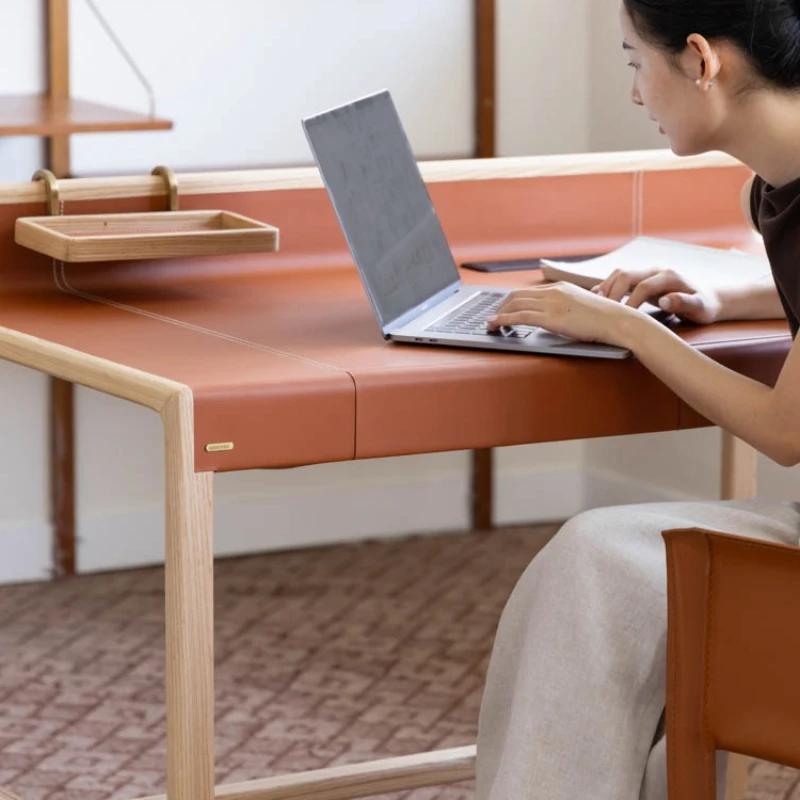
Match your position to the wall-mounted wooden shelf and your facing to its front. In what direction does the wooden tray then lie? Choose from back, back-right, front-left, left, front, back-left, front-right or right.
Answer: front-right

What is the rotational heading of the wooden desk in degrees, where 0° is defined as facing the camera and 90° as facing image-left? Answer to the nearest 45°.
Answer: approximately 315°

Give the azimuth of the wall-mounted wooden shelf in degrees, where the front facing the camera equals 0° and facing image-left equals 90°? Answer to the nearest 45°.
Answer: approximately 315°

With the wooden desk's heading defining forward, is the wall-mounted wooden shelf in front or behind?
behind

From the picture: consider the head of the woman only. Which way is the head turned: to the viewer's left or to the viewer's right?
to the viewer's left
